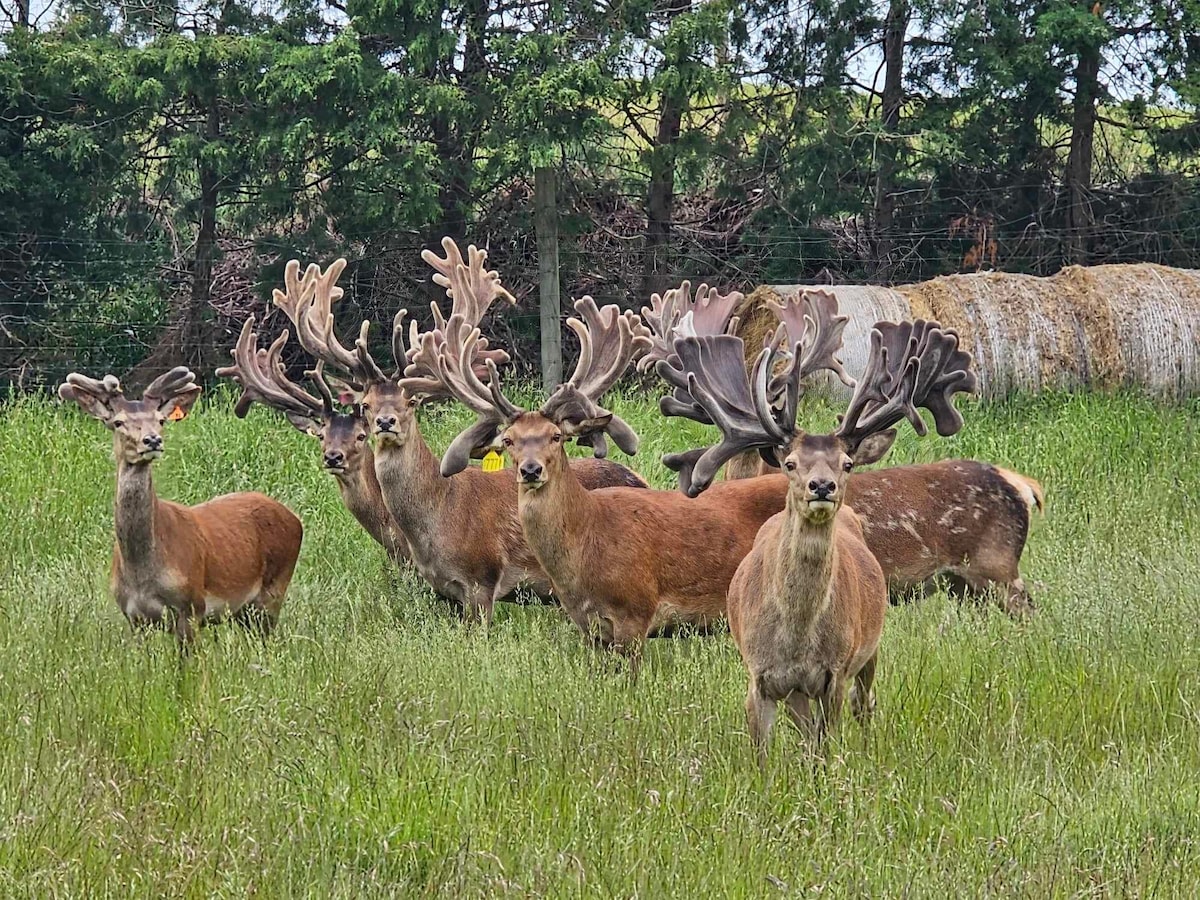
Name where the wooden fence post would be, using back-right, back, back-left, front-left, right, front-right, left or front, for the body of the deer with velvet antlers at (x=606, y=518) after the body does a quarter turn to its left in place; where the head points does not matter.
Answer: back-left

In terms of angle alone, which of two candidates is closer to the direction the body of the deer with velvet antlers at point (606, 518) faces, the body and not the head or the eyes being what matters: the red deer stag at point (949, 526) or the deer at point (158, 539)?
the deer

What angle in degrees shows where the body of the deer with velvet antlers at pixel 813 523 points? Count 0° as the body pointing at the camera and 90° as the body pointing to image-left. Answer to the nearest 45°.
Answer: approximately 0°

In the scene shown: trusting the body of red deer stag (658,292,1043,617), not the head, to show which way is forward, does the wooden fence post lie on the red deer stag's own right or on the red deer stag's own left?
on the red deer stag's own right

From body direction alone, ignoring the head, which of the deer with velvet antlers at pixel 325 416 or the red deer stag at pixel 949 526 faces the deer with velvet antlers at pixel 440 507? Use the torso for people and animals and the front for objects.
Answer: the red deer stag

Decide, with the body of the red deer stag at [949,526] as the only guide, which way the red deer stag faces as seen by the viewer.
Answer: to the viewer's left

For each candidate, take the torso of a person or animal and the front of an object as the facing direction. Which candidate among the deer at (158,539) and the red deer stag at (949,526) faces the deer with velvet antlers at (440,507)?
the red deer stag

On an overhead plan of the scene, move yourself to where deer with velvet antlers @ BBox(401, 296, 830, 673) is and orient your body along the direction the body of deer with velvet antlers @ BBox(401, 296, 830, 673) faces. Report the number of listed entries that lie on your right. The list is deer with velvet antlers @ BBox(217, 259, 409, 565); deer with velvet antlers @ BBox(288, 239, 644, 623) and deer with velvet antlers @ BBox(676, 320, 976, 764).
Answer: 2

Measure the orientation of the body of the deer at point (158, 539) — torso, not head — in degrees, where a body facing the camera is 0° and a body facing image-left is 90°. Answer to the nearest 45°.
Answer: approximately 45°

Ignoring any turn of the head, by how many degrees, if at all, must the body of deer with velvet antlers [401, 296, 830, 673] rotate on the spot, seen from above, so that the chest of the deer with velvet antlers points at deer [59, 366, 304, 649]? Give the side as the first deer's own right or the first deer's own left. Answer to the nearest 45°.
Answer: approximately 45° to the first deer's own right

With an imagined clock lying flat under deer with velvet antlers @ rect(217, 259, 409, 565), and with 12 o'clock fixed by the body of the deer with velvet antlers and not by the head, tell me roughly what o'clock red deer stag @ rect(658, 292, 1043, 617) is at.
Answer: The red deer stag is roughly at 8 o'clock from the deer with velvet antlers.
